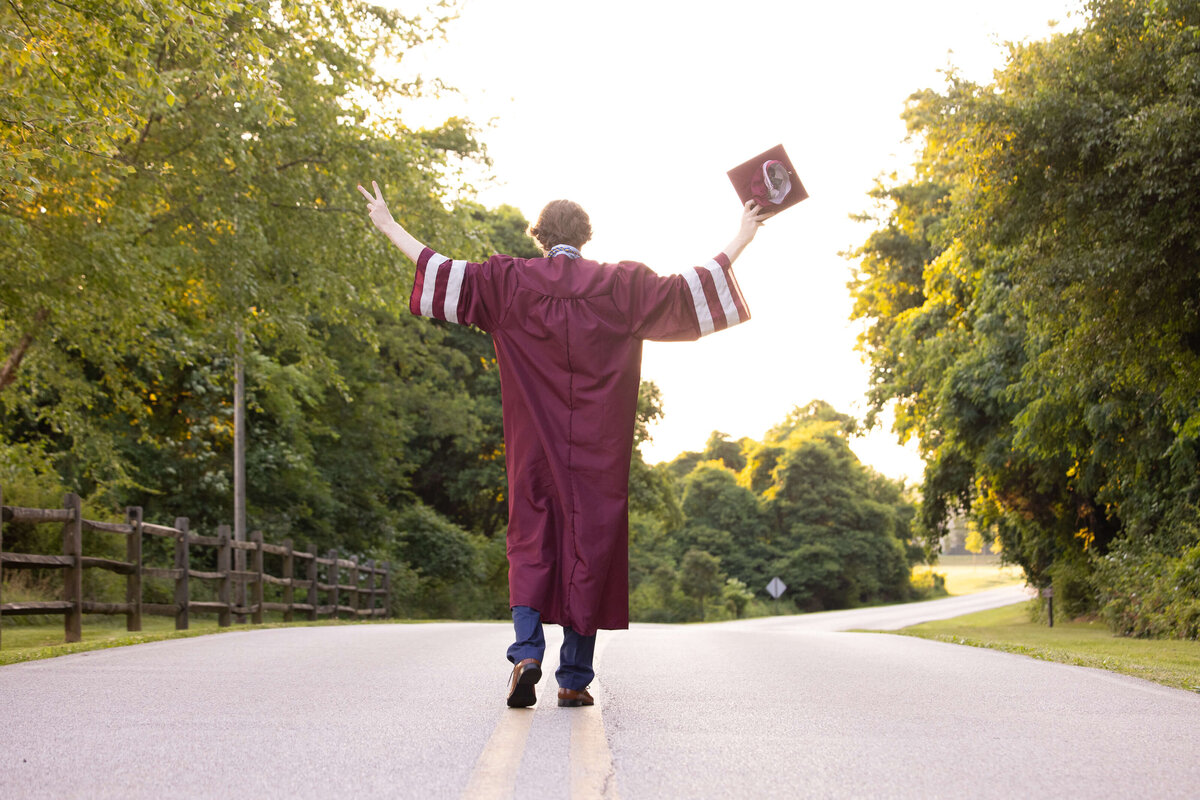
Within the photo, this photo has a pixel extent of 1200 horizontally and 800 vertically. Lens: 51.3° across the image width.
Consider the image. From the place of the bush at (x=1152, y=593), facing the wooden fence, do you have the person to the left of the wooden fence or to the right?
left

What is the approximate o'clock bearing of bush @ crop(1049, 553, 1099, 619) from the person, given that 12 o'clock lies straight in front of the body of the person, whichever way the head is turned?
The bush is roughly at 1 o'clock from the person.

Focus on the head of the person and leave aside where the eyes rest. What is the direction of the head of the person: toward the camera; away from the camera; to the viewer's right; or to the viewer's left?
away from the camera

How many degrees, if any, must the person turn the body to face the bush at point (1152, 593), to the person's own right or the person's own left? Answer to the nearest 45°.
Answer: approximately 45° to the person's own right

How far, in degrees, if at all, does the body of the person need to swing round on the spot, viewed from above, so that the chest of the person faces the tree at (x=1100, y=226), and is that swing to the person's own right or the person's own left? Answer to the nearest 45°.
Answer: approximately 45° to the person's own right

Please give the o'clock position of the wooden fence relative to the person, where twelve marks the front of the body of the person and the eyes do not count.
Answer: The wooden fence is roughly at 11 o'clock from the person.

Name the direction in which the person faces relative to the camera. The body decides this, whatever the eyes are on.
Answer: away from the camera
